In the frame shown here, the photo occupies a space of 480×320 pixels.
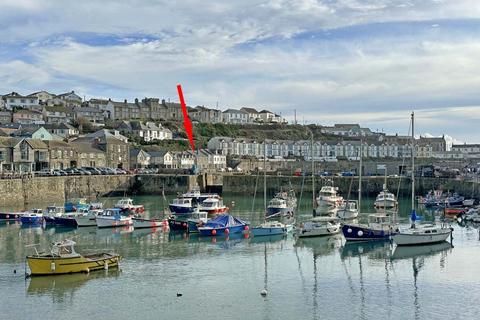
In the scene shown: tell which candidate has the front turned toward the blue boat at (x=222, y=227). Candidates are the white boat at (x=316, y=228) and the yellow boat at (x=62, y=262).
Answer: the white boat

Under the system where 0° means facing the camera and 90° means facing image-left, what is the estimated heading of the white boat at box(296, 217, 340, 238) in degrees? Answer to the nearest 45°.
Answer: approximately 90°

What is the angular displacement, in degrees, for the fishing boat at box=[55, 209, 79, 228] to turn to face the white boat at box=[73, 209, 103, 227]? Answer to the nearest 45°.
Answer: approximately 180°

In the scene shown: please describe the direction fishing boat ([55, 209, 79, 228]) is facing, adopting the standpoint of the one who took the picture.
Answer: facing to the left of the viewer

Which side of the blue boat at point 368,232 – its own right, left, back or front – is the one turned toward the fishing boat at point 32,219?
front

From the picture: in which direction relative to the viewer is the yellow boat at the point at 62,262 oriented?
to the viewer's left

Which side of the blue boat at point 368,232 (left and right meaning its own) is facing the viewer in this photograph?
left

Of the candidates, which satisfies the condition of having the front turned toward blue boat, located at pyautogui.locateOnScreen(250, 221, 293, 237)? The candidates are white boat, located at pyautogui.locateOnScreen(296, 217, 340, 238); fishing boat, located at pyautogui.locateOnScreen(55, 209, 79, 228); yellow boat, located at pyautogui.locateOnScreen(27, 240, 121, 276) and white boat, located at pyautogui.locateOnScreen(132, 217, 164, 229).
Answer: white boat, located at pyautogui.locateOnScreen(296, 217, 340, 238)

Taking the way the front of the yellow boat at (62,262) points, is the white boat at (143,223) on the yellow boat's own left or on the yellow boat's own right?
on the yellow boat's own right

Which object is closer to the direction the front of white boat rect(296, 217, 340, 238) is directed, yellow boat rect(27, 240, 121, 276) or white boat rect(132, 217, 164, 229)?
the white boat

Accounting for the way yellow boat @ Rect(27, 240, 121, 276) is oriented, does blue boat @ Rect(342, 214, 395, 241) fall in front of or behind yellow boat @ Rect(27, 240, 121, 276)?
behind

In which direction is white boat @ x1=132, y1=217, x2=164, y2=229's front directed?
to the viewer's left

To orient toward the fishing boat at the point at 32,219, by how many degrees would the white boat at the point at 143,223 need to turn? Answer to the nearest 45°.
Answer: approximately 45° to its right
